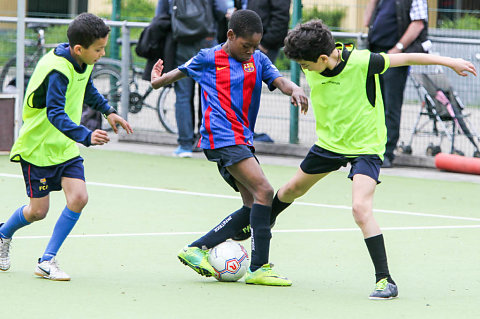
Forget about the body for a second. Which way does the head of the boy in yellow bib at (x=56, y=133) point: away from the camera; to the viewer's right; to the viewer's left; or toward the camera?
to the viewer's right

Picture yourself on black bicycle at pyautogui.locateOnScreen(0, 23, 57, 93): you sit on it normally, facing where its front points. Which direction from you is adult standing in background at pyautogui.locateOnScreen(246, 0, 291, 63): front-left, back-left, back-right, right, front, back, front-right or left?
front-right

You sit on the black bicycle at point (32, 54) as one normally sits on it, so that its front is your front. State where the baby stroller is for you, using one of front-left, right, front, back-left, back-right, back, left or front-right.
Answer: front-right

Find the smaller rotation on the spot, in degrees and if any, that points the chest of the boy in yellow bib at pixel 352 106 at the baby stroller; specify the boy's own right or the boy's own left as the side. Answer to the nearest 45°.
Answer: approximately 135° to the boy's own right

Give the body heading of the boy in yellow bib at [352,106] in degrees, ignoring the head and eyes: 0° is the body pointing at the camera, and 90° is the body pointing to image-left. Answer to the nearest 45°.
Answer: approximately 45°

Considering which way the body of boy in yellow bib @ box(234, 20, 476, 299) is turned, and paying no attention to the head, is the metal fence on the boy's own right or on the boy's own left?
on the boy's own right

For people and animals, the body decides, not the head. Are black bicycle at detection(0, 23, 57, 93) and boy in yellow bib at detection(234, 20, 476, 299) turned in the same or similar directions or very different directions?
very different directions

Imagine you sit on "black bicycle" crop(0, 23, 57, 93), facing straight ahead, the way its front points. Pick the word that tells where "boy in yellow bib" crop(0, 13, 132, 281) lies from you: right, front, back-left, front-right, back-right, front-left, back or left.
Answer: right
